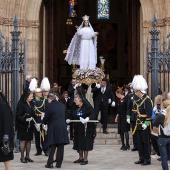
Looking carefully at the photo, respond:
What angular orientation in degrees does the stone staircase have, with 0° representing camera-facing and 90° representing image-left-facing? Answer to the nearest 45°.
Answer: approximately 0°

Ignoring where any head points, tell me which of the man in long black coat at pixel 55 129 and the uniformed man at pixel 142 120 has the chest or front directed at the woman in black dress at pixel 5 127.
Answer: the uniformed man

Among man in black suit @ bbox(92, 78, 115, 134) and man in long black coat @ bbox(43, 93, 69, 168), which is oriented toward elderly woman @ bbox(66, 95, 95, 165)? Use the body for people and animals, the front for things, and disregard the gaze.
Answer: man in black suit @ bbox(92, 78, 115, 134)

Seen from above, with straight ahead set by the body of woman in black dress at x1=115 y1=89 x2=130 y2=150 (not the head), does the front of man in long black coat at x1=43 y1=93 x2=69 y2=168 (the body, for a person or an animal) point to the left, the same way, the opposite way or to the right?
to the right

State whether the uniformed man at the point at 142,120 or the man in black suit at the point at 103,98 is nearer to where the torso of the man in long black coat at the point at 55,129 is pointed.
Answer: the man in black suit

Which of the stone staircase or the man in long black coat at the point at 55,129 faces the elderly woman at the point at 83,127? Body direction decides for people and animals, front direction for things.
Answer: the stone staircase

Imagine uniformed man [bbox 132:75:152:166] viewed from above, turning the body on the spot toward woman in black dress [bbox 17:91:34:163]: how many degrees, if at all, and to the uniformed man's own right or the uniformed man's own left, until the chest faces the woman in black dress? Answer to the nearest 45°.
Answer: approximately 45° to the uniformed man's own right
